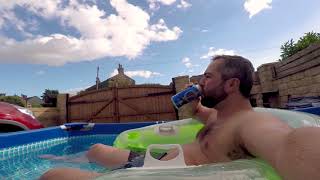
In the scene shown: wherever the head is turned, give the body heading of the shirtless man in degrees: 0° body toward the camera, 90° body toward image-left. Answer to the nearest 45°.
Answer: approximately 90°

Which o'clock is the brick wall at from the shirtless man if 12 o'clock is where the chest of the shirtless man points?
The brick wall is roughly at 4 o'clock from the shirtless man.

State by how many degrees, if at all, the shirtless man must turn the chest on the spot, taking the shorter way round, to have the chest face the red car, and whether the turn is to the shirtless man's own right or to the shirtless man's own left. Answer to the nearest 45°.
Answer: approximately 45° to the shirtless man's own right

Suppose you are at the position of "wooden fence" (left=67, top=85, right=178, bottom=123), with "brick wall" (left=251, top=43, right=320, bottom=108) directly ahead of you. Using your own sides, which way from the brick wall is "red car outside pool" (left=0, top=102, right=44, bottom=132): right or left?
right

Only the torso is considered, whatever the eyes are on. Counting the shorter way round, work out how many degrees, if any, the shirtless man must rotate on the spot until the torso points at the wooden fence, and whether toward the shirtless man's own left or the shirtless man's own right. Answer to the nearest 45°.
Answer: approximately 90° to the shirtless man's own right

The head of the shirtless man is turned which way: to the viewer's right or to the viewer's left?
to the viewer's left

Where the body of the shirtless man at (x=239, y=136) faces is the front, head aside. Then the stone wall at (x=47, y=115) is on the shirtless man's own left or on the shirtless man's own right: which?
on the shirtless man's own right
